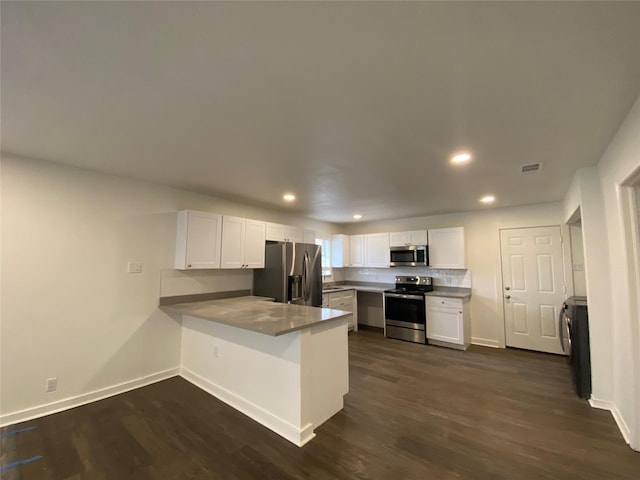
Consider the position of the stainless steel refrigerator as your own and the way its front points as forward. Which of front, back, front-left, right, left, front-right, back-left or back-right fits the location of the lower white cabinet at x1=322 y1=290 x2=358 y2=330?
left

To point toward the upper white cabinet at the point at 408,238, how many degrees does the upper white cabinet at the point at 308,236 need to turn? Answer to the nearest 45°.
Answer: approximately 45° to its left

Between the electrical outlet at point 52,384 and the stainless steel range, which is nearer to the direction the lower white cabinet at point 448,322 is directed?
the electrical outlet

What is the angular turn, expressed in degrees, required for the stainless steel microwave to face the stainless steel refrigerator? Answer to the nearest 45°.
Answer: approximately 45° to its right

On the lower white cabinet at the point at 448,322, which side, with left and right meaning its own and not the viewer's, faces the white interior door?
left

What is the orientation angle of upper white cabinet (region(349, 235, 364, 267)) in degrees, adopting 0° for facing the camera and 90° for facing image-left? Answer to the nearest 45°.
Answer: approximately 0°

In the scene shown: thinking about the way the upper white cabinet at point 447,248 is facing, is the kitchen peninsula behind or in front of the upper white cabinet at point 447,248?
in front

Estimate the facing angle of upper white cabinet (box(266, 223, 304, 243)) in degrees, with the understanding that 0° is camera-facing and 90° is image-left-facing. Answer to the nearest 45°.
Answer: approximately 315°

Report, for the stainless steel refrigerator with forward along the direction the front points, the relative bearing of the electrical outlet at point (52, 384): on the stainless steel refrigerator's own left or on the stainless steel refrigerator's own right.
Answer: on the stainless steel refrigerator's own right
